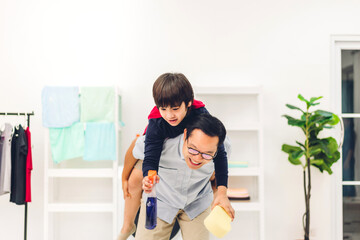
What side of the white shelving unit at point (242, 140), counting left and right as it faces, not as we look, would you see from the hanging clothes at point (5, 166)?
right

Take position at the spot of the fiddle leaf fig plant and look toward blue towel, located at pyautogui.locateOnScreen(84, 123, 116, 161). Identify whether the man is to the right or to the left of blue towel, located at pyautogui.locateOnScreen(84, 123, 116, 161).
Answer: left

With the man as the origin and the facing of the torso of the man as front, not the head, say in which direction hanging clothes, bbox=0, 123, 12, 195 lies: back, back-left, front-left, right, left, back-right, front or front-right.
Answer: back-right

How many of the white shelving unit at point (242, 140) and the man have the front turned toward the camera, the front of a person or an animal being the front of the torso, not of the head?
2

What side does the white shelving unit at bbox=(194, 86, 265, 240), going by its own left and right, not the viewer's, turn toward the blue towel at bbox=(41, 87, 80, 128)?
right

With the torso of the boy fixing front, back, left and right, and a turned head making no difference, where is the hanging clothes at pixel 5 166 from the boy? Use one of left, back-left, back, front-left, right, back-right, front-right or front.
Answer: back-right

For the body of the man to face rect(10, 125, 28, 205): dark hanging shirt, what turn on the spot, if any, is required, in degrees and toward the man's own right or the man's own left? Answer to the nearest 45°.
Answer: approximately 135° to the man's own right

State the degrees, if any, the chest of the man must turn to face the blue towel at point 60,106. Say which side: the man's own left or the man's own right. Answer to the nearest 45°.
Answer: approximately 135° to the man's own right

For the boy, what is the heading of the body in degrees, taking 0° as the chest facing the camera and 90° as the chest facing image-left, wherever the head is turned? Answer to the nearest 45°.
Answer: approximately 0°
